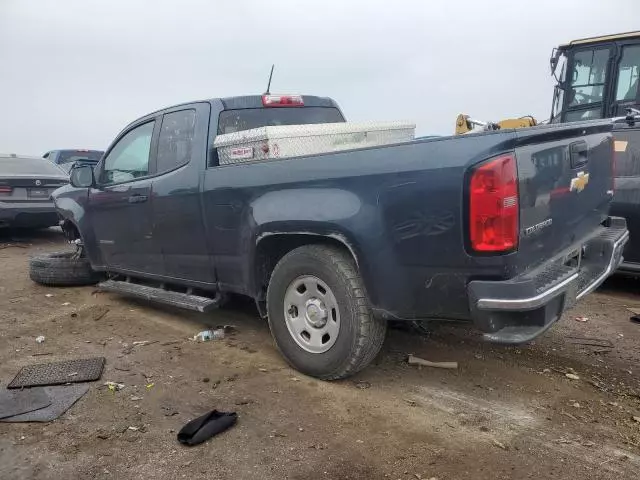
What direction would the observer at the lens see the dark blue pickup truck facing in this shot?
facing away from the viewer and to the left of the viewer

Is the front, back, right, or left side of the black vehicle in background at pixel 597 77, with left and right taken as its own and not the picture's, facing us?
left

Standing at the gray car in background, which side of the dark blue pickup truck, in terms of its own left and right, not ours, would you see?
front

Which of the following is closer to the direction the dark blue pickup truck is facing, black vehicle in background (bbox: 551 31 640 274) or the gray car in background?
the gray car in background

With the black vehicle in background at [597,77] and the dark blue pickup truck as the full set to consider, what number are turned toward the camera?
0

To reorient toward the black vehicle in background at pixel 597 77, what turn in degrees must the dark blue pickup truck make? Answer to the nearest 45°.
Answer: approximately 90° to its right
